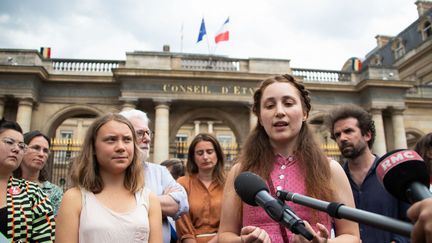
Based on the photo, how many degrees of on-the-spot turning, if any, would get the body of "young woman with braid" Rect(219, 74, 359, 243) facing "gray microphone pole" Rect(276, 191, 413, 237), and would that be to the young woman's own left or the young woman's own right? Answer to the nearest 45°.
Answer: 0° — they already face it

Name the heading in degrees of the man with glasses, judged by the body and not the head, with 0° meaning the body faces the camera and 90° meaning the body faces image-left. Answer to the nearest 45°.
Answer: approximately 315°

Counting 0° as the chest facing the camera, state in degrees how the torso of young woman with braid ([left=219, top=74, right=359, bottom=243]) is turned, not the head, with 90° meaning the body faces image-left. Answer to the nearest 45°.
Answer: approximately 0°

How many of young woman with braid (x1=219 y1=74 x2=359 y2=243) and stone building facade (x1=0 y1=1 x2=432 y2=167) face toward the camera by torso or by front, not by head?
2

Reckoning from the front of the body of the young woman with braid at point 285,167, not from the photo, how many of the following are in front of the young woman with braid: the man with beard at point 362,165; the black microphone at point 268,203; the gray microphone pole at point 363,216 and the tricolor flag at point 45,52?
2

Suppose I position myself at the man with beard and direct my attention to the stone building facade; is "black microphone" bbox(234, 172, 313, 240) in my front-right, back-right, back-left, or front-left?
back-left

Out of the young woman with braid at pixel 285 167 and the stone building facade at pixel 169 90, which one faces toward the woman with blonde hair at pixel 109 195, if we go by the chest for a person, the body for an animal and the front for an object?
the stone building facade

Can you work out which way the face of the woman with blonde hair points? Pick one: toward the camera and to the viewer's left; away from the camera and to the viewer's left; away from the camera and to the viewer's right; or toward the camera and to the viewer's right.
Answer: toward the camera and to the viewer's right

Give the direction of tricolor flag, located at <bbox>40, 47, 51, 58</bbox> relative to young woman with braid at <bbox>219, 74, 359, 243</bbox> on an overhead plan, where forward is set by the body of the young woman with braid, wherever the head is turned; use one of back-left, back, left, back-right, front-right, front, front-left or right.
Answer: back-right

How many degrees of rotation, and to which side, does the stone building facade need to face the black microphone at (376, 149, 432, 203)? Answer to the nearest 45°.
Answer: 0° — it already faces it
